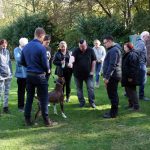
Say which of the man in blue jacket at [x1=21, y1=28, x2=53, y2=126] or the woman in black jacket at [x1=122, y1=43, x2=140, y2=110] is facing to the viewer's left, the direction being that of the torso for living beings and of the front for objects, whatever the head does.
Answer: the woman in black jacket

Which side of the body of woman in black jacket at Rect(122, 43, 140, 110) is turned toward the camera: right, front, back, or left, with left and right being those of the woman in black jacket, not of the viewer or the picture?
left

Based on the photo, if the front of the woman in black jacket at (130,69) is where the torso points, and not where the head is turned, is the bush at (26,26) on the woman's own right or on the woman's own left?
on the woman's own right

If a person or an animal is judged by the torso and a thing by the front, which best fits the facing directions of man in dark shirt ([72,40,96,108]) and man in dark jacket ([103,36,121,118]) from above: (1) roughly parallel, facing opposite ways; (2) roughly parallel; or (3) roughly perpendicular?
roughly perpendicular

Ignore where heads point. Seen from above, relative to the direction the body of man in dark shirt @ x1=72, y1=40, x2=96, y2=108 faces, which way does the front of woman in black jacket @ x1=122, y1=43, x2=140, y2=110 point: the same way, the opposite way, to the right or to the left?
to the right

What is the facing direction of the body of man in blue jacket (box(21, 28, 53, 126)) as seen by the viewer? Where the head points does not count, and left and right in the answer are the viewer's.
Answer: facing away from the viewer and to the right of the viewer

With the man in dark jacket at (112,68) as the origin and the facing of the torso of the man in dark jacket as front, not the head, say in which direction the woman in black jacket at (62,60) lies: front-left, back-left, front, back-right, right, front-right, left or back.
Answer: front-right

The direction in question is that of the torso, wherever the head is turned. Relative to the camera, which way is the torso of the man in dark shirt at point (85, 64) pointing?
toward the camera

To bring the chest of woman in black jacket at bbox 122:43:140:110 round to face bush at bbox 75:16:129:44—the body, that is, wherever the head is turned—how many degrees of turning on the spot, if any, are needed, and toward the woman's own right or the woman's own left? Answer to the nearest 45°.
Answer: approximately 90° to the woman's own right

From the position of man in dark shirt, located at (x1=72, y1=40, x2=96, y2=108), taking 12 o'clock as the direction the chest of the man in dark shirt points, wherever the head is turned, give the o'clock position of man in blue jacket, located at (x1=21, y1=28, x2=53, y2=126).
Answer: The man in blue jacket is roughly at 1 o'clock from the man in dark shirt.

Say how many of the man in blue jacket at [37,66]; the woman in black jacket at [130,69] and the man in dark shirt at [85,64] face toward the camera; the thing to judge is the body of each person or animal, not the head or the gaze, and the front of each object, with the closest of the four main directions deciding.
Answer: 1

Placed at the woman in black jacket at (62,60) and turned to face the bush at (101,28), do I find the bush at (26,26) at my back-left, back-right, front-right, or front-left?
front-left

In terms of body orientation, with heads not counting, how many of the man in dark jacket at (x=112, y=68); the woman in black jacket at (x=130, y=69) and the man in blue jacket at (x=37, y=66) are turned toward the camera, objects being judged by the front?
0

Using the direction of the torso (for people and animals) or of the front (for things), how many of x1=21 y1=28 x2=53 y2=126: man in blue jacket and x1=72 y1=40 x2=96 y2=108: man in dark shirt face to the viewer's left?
0

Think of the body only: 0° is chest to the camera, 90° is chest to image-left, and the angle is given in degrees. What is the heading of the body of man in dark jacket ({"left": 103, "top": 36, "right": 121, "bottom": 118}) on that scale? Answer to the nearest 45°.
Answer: approximately 90°

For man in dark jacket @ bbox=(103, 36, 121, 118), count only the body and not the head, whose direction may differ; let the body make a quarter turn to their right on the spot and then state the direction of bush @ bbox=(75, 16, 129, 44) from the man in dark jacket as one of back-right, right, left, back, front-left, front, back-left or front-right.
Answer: front

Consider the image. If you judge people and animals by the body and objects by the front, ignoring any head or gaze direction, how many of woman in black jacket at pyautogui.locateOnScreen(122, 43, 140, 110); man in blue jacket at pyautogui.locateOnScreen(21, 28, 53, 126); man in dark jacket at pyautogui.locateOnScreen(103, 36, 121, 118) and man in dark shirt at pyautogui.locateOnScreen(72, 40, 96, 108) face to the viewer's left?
2
